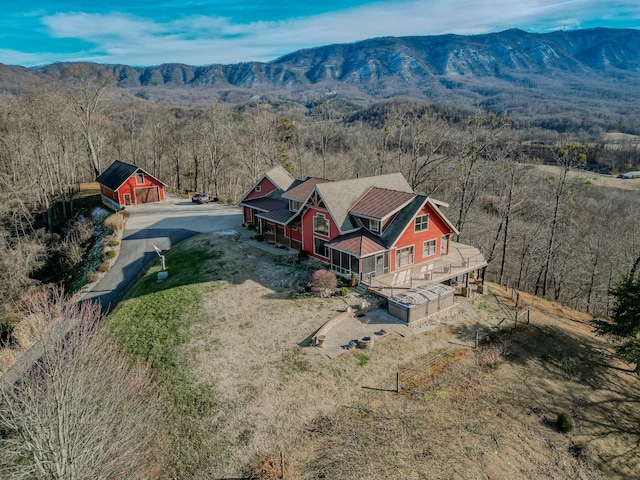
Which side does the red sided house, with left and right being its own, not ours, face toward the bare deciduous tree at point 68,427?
front

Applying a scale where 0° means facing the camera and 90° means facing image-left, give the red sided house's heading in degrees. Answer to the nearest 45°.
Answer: approximately 45°
